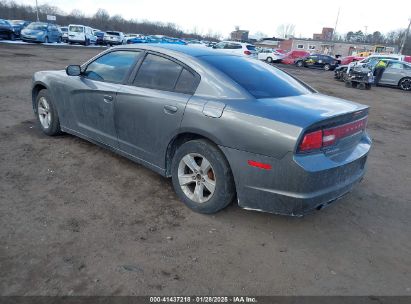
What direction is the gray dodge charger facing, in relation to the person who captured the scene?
facing away from the viewer and to the left of the viewer

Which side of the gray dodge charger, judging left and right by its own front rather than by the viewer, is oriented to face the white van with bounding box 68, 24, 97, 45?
front

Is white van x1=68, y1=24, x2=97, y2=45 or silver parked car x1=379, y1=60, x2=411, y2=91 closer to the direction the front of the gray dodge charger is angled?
the white van

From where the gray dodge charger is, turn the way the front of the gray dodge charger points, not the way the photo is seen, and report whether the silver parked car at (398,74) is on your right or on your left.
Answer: on your right

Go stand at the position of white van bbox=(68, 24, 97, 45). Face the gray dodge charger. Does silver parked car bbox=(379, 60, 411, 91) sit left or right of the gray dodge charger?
left

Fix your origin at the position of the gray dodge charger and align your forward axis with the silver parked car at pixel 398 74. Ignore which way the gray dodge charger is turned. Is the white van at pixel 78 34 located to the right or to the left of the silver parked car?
left
